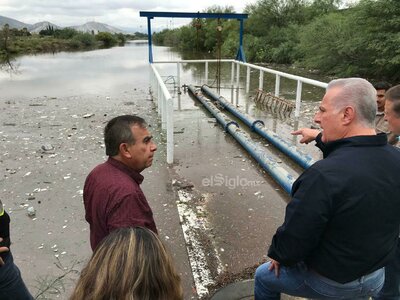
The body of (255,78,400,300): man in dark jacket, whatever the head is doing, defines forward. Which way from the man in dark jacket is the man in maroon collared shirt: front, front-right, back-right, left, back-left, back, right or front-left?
front-left

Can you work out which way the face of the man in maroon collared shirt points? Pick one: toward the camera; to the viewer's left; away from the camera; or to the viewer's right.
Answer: to the viewer's right

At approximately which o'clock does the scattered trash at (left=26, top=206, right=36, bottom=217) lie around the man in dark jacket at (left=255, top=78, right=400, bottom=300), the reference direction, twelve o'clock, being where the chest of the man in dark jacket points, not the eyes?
The scattered trash is roughly at 11 o'clock from the man in dark jacket.

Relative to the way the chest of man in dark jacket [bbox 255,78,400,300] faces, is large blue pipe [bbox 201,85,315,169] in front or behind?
in front

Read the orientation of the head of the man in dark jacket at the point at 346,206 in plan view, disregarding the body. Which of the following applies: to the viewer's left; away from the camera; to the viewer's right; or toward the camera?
to the viewer's left

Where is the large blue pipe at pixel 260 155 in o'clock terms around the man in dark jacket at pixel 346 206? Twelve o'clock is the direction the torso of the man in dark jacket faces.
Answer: The large blue pipe is roughly at 1 o'clock from the man in dark jacket.

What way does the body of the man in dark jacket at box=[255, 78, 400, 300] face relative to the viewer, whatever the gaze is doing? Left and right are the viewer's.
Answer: facing away from the viewer and to the left of the viewer
